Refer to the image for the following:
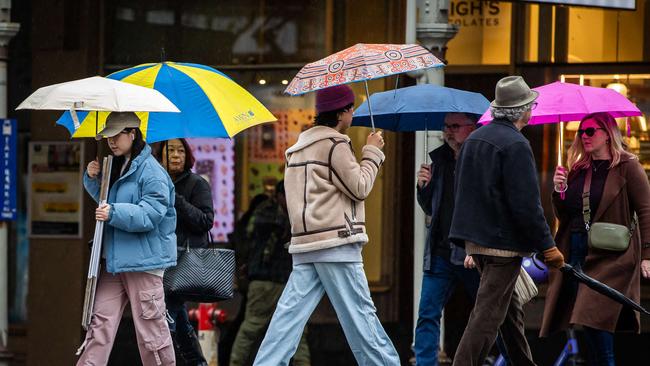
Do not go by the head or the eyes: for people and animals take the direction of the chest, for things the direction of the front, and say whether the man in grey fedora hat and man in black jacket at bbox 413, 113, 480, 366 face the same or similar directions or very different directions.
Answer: very different directions

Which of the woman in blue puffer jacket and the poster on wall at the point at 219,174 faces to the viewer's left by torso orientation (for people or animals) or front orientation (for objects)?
the woman in blue puffer jacket

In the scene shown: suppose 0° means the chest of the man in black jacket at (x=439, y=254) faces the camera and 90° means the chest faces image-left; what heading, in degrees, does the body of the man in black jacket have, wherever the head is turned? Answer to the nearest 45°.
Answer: approximately 45°

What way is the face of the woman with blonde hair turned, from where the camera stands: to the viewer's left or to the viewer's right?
to the viewer's left
